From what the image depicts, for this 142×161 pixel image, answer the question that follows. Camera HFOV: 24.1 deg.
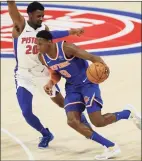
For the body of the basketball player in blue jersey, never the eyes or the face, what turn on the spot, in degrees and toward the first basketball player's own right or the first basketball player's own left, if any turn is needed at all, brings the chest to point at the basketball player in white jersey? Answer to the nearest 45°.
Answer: approximately 90° to the first basketball player's own right
